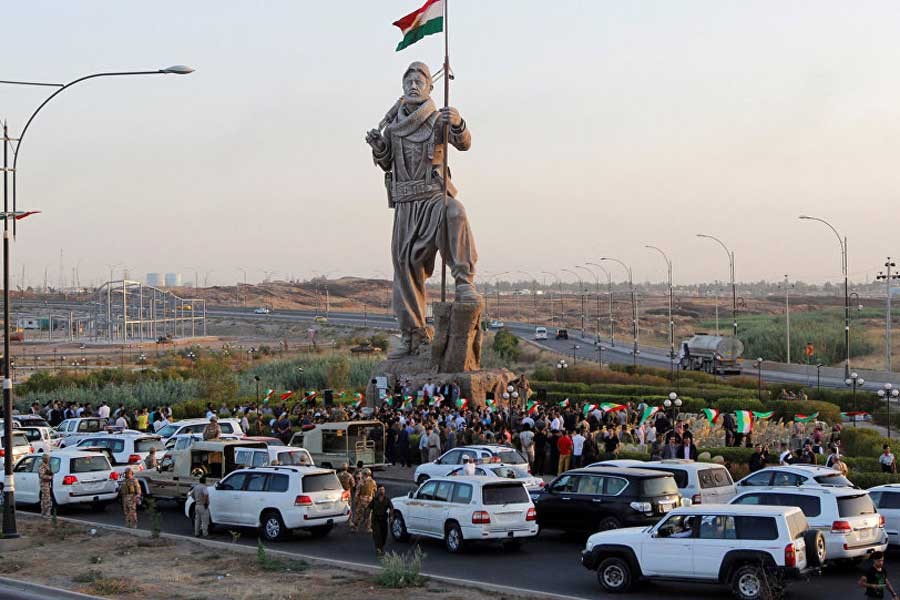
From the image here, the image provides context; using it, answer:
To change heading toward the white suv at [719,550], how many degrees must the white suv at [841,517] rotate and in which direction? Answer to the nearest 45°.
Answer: approximately 90° to its left

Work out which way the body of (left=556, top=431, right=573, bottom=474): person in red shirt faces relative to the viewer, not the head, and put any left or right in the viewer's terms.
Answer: facing away from the viewer

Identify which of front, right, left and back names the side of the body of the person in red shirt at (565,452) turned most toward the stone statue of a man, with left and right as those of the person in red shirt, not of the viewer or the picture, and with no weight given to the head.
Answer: front

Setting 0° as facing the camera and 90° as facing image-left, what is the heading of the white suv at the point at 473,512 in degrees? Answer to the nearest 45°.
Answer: approximately 135°

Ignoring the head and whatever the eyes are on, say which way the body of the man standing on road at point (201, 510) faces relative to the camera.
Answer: away from the camera

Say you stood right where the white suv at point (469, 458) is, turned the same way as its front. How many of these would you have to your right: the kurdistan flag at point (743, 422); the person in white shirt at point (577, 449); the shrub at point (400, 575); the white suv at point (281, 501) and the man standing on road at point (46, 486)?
2

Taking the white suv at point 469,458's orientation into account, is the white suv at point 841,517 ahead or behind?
behind

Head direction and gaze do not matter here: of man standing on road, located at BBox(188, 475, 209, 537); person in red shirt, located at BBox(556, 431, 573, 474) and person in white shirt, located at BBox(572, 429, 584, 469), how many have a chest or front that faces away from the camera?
3

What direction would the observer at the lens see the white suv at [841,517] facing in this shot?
facing away from the viewer and to the left of the viewer

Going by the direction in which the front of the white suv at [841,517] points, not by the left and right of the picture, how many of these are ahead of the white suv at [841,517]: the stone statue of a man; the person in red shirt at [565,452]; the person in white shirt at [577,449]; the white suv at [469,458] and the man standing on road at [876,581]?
4

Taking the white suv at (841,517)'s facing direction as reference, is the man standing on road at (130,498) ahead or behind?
ahead

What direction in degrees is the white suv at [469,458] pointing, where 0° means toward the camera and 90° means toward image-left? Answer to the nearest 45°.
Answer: approximately 135°

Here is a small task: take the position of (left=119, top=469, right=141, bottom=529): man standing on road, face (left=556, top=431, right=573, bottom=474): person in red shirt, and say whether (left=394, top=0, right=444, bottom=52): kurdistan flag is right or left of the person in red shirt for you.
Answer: left

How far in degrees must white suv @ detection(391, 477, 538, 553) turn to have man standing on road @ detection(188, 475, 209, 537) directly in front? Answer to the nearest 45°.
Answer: approximately 45° to its left

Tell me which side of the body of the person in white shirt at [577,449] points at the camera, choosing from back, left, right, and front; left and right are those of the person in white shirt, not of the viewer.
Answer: back
